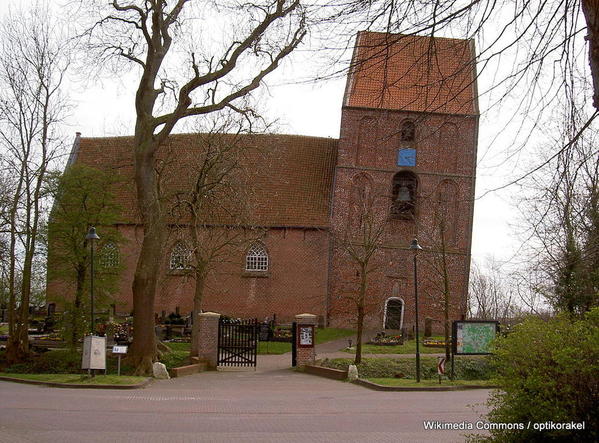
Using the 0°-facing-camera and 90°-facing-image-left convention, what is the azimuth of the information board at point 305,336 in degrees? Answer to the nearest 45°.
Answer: approximately 0°

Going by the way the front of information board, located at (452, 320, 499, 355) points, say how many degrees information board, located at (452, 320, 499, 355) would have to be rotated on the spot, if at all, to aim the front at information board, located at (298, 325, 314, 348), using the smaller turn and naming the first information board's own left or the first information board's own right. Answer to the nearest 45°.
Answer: approximately 90° to the first information board's own right

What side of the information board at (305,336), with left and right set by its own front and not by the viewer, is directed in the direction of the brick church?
back

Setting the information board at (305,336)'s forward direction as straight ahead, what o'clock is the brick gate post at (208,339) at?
The brick gate post is roughly at 3 o'clock from the information board.

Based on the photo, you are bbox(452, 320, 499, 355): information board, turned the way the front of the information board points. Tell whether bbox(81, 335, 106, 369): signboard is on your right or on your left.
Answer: on your right

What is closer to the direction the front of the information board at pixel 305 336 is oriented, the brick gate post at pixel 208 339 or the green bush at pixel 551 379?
the green bush

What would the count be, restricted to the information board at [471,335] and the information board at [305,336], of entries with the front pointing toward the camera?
2

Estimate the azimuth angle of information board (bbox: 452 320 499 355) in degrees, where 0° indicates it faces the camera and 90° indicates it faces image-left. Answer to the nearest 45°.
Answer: approximately 0°
